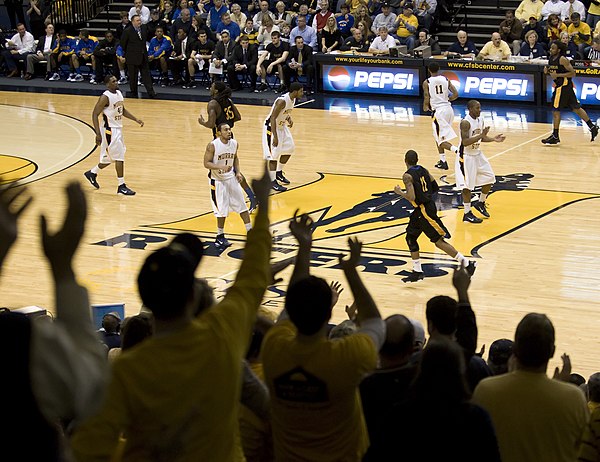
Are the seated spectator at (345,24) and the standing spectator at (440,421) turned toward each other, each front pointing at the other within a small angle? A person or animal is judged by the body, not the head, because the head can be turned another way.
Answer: yes

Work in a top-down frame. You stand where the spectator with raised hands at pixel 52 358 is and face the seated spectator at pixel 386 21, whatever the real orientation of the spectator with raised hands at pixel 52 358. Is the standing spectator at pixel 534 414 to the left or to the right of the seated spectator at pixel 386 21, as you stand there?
right

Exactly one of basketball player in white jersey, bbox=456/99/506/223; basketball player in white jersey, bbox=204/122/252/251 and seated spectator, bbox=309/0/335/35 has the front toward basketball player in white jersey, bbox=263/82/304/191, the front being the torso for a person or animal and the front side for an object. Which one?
the seated spectator

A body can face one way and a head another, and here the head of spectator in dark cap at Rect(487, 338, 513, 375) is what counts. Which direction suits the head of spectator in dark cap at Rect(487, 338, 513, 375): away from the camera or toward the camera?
away from the camera

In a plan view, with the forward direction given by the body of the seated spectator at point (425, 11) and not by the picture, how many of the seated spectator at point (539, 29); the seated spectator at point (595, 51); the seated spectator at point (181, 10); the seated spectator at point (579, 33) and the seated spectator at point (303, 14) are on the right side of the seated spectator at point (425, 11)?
2

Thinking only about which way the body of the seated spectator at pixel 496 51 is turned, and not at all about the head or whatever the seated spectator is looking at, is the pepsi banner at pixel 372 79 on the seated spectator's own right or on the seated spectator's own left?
on the seated spectator's own right

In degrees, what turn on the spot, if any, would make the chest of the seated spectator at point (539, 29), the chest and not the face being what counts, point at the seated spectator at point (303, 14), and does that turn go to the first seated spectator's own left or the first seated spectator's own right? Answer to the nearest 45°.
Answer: approximately 90° to the first seated spectator's own right

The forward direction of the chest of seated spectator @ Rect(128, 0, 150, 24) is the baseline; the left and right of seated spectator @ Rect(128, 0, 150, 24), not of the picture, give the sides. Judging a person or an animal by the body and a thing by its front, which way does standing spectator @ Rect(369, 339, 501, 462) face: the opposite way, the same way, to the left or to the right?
the opposite way

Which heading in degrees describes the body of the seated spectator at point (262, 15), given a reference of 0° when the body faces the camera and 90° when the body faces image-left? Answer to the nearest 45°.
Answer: approximately 0°

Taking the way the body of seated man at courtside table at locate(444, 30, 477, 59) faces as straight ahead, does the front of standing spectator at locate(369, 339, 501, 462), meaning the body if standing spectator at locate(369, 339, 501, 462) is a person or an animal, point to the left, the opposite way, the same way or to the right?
the opposite way

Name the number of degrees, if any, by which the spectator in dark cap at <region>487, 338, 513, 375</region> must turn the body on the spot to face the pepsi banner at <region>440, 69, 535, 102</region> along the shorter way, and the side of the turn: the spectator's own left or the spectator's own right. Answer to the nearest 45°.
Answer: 0° — they already face it
